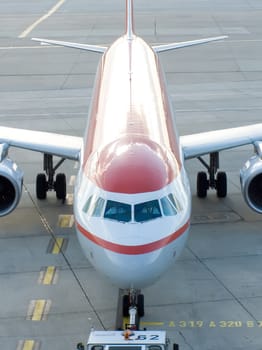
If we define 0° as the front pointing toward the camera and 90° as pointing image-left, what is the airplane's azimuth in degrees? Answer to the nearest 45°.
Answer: approximately 0°
